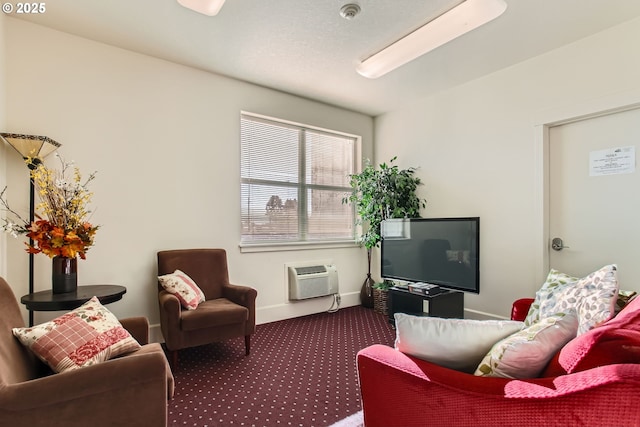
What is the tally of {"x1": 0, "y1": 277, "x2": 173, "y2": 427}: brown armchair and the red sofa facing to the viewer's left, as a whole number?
1

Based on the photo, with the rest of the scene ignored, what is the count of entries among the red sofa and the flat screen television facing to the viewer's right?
0

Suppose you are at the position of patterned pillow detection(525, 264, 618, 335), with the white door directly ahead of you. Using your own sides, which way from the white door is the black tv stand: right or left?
left

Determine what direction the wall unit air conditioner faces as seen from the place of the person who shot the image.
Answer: facing the viewer and to the right of the viewer

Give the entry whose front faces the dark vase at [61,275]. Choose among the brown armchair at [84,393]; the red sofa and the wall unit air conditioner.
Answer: the red sofa

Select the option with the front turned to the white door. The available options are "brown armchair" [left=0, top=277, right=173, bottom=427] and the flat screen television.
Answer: the brown armchair

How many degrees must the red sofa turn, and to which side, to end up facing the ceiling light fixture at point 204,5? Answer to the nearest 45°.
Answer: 0° — it already faces it

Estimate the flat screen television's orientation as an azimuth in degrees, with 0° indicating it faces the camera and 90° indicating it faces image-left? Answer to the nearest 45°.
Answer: approximately 45°

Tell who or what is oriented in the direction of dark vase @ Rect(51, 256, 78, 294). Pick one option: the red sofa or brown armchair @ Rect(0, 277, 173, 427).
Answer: the red sofa

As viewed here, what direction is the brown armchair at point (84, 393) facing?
to the viewer's right

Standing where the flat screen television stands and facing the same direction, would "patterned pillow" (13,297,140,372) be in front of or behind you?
in front

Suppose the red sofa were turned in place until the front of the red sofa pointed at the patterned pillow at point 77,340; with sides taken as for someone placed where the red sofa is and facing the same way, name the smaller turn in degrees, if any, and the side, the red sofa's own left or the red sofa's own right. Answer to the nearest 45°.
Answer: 0° — it already faces it

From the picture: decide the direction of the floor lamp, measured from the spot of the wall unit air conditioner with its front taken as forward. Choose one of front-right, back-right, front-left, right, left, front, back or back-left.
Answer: right

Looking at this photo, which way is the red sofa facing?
to the viewer's left

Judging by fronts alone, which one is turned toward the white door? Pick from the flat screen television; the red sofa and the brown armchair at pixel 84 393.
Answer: the brown armchair

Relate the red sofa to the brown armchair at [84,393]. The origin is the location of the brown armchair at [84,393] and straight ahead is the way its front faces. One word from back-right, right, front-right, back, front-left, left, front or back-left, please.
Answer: front-right

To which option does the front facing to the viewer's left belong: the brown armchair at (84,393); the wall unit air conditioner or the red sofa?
the red sofa

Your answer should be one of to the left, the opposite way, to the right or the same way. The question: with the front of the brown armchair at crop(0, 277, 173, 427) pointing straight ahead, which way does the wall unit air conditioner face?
to the right
